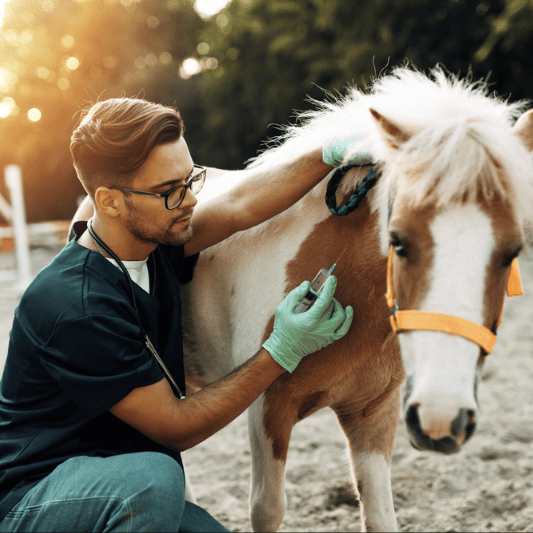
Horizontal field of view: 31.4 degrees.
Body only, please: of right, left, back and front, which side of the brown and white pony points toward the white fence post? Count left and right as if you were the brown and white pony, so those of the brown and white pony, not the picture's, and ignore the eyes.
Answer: back

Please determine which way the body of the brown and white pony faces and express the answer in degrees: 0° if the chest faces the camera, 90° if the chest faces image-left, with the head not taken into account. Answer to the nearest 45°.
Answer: approximately 315°
